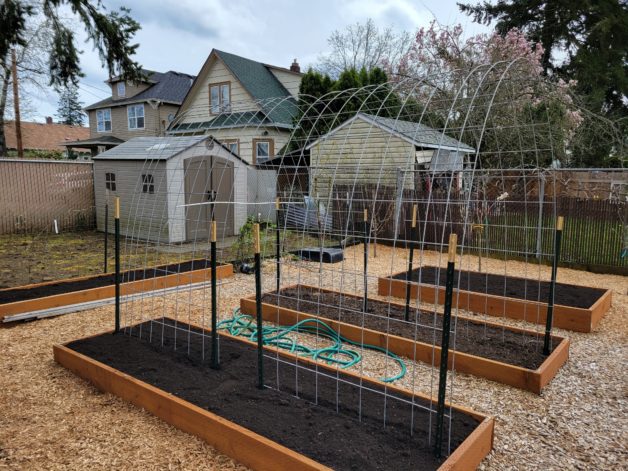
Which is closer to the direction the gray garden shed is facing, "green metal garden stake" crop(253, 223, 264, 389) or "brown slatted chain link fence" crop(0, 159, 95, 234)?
the green metal garden stake

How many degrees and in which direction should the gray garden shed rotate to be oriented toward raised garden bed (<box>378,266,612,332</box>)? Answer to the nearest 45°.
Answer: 0° — it already faces it

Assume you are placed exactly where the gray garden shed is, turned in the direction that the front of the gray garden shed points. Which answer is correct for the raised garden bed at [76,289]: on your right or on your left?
on your right

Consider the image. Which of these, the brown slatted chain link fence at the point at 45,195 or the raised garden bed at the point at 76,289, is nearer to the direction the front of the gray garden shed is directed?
the raised garden bed

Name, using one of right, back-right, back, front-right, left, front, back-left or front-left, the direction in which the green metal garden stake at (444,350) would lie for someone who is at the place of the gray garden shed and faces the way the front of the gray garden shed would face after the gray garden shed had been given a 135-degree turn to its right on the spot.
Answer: left

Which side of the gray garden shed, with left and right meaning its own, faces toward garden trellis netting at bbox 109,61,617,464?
front

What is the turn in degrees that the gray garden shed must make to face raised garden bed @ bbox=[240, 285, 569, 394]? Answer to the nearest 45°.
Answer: approximately 45° to its right

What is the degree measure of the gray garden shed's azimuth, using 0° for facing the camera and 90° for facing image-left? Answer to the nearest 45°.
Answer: approximately 315°

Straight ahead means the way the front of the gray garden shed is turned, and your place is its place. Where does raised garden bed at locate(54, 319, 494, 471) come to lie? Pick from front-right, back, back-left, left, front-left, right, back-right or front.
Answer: front-right

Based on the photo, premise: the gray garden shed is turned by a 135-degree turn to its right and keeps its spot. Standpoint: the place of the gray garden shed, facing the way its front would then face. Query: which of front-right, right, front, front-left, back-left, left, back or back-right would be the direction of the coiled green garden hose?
left
